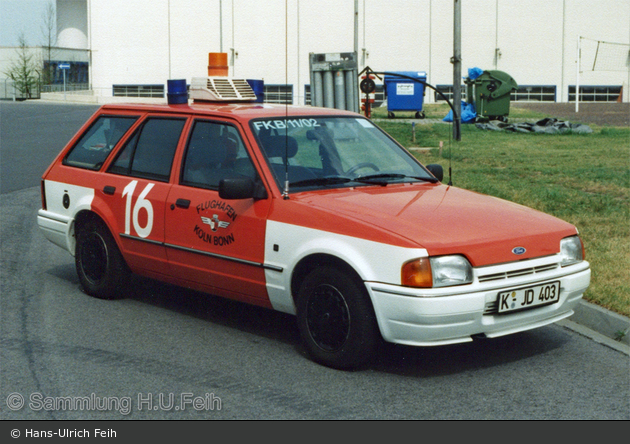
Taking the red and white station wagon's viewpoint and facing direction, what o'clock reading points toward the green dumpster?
The green dumpster is roughly at 8 o'clock from the red and white station wagon.

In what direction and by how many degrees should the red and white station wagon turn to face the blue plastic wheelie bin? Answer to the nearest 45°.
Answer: approximately 135° to its left

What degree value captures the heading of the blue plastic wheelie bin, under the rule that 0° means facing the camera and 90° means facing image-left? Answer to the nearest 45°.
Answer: approximately 0°

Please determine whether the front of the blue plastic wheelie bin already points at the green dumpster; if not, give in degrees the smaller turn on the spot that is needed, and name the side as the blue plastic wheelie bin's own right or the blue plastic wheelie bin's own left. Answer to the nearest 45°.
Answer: approximately 45° to the blue plastic wheelie bin's own left

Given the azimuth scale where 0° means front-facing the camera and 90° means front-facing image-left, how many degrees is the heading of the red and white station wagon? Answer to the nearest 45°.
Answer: approximately 315°
